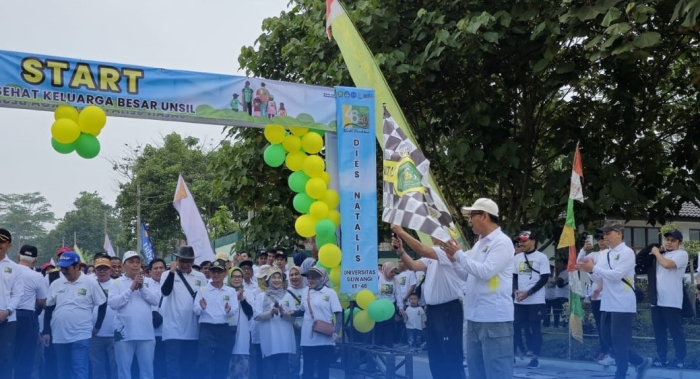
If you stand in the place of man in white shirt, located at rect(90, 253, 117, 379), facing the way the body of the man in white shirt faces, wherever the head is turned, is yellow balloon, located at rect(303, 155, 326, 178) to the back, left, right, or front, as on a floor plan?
left

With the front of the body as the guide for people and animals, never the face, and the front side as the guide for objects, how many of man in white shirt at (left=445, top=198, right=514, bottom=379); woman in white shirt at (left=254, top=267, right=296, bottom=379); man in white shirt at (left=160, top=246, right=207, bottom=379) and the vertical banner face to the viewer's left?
1

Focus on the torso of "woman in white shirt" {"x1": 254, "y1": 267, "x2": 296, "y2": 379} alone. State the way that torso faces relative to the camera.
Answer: toward the camera

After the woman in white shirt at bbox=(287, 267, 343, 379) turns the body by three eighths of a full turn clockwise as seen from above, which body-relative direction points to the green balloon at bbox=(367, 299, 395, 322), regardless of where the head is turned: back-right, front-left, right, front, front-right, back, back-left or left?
back-right

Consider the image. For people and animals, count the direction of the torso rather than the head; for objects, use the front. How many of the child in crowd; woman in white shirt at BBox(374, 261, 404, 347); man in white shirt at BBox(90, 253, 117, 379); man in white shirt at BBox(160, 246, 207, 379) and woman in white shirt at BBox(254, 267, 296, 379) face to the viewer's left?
0

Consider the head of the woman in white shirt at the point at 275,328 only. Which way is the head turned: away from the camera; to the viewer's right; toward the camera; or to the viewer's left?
toward the camera

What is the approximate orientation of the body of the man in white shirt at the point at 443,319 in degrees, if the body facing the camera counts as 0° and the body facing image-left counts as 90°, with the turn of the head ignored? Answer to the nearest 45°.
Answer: approximately 90°

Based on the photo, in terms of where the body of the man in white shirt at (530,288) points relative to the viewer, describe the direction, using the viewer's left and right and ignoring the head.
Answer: facing the viewer and to the left of the viewer

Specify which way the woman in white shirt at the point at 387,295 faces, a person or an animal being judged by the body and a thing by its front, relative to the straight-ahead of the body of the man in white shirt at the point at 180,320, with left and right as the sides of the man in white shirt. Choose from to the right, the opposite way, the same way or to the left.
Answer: the same way

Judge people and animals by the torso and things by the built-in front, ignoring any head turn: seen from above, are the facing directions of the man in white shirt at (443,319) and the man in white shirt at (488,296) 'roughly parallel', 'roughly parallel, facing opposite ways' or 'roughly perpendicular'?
roughly parallel

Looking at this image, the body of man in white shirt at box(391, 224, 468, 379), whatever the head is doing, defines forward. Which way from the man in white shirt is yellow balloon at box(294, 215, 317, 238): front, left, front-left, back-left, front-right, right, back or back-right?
front-right

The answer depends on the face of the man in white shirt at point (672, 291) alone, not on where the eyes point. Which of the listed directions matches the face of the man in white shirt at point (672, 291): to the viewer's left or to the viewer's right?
to the viewer's left

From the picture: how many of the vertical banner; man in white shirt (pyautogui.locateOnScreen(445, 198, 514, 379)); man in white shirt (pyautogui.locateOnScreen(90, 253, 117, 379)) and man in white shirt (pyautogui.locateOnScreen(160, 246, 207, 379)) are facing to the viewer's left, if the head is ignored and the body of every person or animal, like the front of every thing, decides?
1

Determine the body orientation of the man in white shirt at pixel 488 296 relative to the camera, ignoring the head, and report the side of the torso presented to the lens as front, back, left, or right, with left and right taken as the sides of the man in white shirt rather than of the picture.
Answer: left

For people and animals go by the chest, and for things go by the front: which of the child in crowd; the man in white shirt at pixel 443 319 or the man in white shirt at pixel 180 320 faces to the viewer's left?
the man in white shirt at pixel 443 319

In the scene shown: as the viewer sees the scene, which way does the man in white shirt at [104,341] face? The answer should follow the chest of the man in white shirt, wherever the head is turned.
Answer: toward the camera

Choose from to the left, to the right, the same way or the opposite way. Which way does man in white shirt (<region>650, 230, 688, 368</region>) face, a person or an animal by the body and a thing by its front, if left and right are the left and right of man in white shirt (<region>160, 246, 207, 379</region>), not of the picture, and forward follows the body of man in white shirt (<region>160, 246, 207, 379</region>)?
to the right

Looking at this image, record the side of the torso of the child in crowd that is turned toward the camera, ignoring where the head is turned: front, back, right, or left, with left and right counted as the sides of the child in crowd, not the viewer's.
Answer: front

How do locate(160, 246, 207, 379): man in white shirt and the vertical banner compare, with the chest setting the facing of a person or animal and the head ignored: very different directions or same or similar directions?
same or similar directions

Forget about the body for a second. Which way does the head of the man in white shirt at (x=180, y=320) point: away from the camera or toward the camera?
toward the camera

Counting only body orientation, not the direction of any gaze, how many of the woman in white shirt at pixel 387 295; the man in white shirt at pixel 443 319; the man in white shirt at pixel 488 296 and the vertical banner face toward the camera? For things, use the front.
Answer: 2
